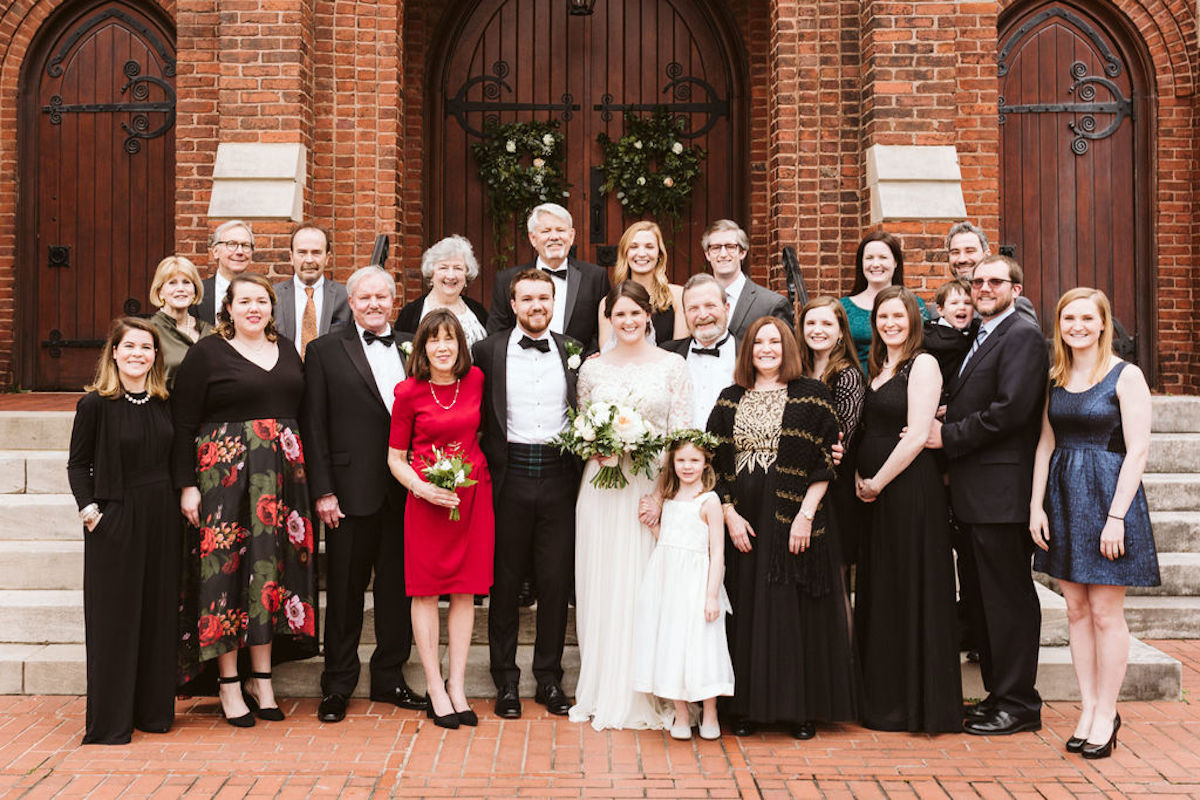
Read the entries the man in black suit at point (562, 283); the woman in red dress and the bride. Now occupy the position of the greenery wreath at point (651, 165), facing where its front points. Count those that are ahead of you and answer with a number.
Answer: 3

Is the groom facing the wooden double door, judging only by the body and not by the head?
no

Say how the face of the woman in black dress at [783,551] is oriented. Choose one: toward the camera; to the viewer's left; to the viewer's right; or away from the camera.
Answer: toward the camera

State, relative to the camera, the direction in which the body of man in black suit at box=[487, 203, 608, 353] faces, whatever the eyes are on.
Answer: toward the camera

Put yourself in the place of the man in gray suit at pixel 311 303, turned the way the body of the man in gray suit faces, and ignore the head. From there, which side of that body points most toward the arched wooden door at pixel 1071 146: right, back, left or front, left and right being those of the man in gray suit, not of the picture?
left

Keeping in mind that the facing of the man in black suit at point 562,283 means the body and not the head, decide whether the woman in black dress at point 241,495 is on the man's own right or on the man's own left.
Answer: on the man's own right

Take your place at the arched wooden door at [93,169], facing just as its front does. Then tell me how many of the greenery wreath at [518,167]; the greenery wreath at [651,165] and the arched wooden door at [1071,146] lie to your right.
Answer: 0

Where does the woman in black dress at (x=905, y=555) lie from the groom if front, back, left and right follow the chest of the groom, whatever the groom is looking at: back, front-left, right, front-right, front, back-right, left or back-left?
left

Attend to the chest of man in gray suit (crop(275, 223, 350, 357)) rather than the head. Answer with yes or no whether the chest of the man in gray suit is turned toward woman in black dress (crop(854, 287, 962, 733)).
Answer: no

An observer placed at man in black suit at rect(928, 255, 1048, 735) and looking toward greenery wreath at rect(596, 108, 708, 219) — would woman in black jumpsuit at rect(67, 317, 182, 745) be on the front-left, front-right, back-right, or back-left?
front-left

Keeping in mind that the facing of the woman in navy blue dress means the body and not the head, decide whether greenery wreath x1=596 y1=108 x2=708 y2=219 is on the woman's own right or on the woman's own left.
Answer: on the woman's own right

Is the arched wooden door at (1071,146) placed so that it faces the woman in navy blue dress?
yes

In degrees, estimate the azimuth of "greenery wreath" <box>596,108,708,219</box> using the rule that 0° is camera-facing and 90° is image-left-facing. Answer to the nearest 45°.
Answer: approximately 0°

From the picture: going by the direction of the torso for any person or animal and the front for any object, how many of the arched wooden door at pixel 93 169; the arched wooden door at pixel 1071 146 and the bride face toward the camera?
3

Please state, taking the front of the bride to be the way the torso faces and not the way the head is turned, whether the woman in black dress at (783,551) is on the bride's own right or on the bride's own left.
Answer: on the bride's own left

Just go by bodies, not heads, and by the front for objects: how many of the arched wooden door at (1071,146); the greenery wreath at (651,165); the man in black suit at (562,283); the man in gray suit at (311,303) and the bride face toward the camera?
5

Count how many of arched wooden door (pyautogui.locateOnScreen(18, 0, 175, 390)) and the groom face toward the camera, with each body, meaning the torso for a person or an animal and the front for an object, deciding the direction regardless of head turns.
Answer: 2

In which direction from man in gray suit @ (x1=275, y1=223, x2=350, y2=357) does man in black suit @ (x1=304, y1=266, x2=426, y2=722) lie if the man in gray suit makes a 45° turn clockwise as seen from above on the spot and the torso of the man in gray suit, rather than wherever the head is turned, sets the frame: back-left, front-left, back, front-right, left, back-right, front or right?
front-left

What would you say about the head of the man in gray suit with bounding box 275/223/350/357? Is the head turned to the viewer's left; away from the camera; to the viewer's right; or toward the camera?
toward the camera

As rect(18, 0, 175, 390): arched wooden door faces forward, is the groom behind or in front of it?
in front
